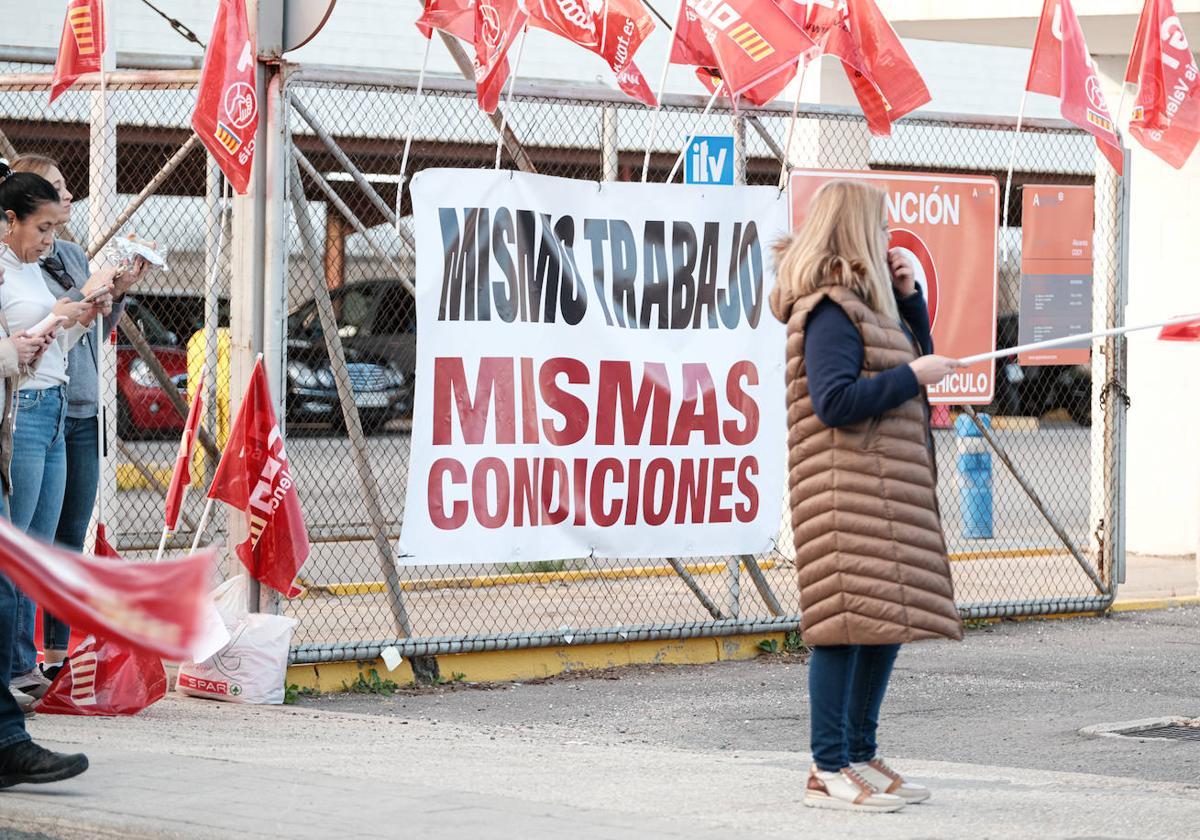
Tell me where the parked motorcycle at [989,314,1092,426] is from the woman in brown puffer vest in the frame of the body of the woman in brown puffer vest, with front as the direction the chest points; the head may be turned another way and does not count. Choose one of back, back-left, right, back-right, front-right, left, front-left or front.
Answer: left

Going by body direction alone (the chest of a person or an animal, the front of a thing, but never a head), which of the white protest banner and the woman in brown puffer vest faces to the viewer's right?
the woman in brown puffer vest

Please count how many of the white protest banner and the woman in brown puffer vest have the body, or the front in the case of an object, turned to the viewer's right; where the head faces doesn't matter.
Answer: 1

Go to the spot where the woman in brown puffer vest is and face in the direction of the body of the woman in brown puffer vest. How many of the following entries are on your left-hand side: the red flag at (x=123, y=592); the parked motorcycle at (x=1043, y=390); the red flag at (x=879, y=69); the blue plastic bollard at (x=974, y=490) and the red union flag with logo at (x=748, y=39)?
4

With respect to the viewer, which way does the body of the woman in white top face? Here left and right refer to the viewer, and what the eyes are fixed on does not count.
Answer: facing the viewer and to the right of the viewer

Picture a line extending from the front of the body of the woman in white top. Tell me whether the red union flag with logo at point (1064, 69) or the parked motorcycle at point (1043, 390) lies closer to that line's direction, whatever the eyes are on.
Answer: the red union flag with logo

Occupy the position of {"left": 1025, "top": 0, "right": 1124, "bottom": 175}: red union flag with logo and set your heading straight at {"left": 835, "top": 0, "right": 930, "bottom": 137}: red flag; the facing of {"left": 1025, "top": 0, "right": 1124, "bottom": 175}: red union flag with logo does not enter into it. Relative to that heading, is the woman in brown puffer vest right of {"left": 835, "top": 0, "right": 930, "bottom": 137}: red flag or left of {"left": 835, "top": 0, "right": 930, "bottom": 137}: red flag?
left

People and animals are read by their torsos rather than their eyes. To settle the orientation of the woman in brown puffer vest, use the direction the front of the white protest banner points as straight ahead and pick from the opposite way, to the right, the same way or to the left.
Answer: to the left

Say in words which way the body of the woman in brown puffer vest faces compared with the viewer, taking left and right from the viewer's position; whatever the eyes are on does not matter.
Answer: facing to the right of the viewer

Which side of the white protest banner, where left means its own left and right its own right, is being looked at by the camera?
front

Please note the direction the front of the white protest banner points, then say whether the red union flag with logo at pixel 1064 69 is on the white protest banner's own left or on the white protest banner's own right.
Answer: on the white protest banner's own left

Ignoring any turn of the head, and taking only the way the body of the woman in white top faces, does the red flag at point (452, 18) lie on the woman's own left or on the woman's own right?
on the woman's own left

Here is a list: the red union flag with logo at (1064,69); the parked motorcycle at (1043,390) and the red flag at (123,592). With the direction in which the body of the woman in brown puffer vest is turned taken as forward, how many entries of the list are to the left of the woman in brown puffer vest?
2

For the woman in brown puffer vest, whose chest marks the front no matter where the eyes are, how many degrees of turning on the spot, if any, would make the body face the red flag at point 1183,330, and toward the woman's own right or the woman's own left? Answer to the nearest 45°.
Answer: approximately 45° to the woman's own left
